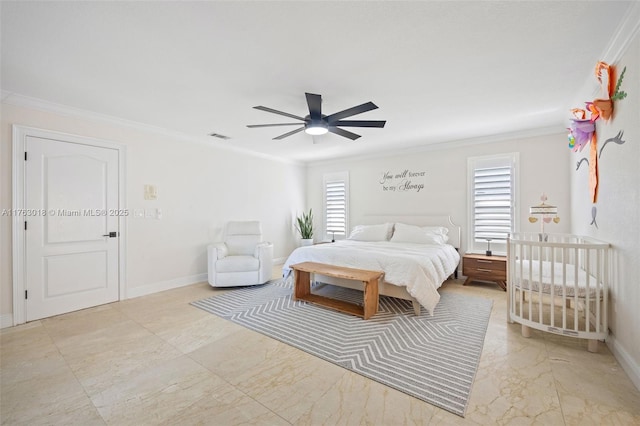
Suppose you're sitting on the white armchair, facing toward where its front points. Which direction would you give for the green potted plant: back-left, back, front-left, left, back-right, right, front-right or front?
back-left

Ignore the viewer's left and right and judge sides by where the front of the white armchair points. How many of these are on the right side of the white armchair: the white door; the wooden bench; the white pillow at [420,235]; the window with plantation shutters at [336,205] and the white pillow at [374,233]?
1

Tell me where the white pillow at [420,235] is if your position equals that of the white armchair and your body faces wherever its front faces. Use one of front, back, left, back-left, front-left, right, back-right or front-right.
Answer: left

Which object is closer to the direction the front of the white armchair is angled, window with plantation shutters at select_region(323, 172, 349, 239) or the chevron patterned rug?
the chevron patterned rug

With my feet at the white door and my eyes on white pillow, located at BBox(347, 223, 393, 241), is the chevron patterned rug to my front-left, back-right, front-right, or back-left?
front-right

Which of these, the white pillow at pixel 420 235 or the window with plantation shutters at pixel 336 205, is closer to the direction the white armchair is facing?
the white pillow

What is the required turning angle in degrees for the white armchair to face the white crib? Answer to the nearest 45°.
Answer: approximately 45° to its left

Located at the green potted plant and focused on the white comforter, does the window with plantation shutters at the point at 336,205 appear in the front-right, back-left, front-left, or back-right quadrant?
front-left

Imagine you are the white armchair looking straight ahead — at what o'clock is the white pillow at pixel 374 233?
The white pillow is roughly at 9 o'clock from the white armchair.

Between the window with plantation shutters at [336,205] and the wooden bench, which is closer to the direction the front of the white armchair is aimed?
the wooden bench

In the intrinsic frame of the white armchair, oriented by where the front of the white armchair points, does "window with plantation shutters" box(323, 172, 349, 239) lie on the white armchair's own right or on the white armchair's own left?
on the white armchair's own left

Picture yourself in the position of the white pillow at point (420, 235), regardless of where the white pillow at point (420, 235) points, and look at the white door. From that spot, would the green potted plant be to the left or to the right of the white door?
right

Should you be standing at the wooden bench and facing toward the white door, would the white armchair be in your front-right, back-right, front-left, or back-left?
front-right

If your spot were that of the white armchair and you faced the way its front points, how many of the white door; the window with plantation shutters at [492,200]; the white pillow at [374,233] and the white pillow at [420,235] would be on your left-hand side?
3

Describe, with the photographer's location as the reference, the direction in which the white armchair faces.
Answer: facing the viewer

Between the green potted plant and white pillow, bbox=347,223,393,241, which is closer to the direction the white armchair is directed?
the white pillow

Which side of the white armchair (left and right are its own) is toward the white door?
right

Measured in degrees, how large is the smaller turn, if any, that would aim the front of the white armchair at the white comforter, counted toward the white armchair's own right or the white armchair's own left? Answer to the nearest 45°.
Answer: approximately 45° to the white armchair's own left
